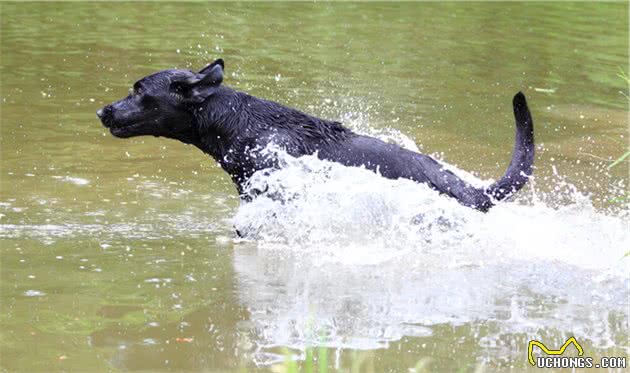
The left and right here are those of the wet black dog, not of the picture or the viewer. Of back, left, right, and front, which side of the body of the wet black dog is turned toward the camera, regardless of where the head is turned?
left
